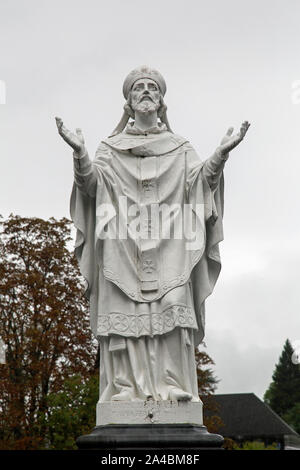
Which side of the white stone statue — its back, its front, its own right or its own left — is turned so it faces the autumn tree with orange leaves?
back

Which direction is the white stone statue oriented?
toward the camera
